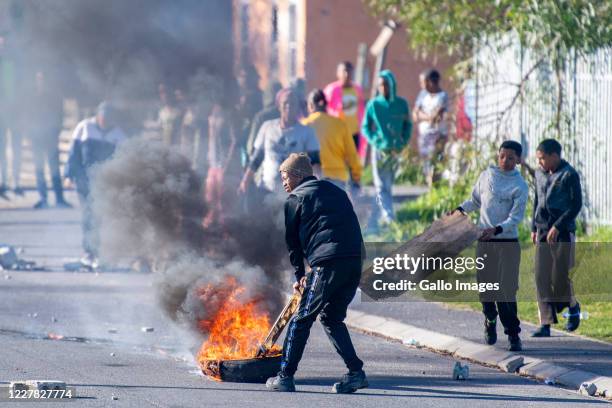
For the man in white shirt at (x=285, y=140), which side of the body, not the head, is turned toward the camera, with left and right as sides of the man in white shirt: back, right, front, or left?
front

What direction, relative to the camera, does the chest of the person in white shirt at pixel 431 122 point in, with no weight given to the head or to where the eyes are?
toward the camera

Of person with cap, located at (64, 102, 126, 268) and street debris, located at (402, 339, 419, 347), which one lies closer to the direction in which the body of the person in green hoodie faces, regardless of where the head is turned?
the street debris

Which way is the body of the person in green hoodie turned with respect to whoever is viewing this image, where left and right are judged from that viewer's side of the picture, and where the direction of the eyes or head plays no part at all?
facing the viewer

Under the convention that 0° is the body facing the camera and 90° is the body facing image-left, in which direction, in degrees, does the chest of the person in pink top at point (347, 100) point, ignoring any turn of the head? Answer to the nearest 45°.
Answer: approximately 0°

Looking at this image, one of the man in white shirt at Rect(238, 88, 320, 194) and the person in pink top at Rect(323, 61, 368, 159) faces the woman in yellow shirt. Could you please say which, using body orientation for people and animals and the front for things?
the person in pink top

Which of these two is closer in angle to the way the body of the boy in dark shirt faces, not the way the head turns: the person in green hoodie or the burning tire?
the burning tire

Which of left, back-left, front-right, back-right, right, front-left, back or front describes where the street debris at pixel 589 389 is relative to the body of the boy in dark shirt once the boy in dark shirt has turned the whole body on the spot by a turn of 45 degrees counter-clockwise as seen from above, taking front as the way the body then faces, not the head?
front

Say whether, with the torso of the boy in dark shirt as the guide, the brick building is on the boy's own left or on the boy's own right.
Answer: on the boy's own right

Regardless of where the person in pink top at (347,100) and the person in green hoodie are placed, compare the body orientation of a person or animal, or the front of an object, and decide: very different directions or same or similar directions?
same or similar directions

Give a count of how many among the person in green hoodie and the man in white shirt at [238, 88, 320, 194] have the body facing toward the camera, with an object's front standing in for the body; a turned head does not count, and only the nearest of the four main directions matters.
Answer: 2

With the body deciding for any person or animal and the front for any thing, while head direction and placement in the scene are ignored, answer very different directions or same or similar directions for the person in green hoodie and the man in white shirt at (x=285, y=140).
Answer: same or similar directions

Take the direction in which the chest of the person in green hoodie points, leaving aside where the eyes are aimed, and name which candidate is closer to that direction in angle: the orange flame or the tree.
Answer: the orange flame

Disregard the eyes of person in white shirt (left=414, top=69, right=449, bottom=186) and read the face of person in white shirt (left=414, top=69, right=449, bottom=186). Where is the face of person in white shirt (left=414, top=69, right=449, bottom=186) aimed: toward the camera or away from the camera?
toward the camera

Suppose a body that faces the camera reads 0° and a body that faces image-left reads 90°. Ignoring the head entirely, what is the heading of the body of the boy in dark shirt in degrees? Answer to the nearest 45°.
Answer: approximately 45°

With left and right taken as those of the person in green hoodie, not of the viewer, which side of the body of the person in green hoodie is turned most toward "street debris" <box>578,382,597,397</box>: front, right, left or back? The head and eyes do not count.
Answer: front
